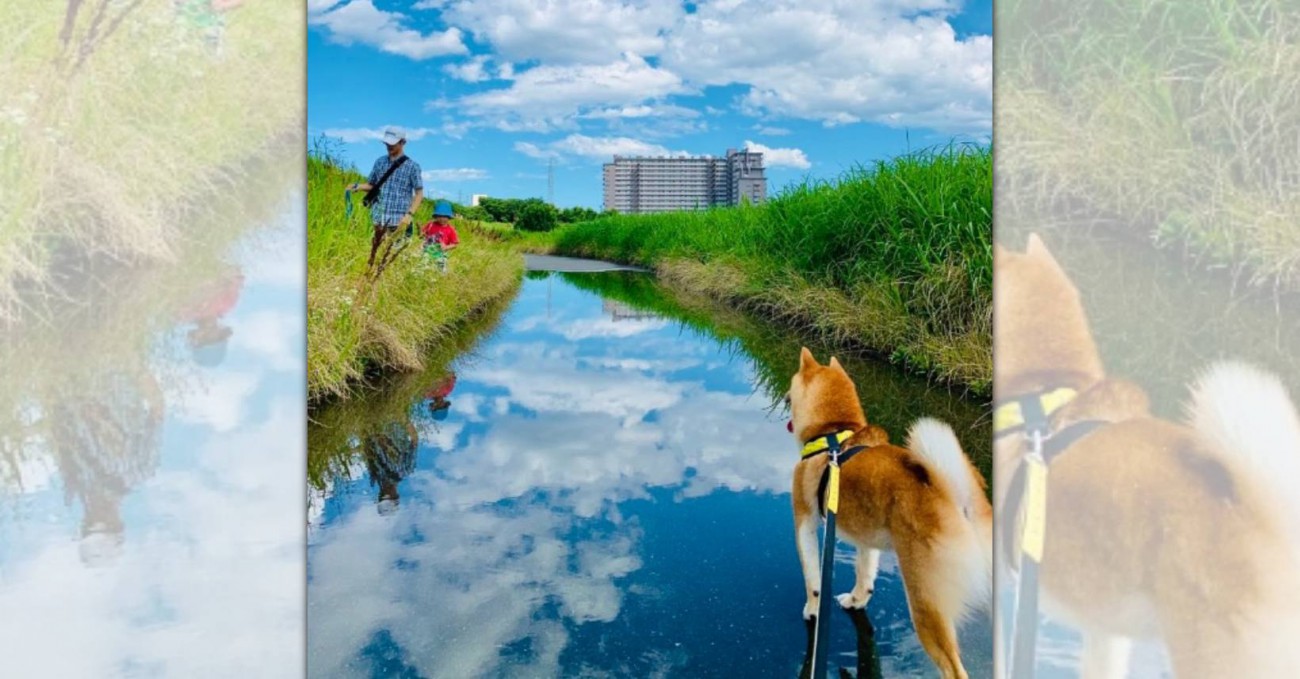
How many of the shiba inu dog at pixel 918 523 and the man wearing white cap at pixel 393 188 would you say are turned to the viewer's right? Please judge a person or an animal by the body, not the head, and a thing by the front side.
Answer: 0

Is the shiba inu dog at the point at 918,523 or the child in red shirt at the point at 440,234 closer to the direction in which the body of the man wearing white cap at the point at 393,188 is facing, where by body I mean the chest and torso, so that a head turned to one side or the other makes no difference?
the shiba inu dog

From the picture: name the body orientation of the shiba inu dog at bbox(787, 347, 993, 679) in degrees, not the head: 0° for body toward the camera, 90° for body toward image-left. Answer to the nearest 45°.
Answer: approximately 135°

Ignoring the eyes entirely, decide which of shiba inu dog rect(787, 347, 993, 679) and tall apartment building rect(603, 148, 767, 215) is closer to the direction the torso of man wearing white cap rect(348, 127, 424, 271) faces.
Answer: the shiba inu dog

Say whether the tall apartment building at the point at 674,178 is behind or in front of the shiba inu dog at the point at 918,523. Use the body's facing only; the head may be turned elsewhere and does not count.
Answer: in front
